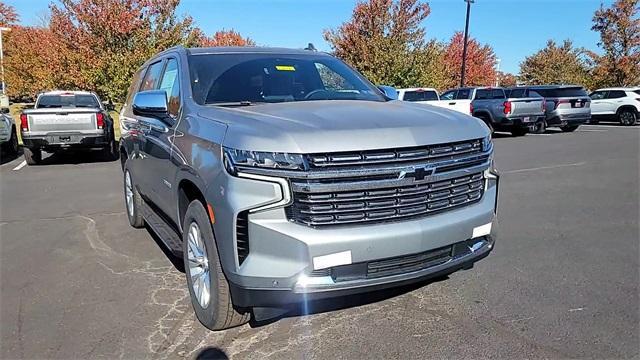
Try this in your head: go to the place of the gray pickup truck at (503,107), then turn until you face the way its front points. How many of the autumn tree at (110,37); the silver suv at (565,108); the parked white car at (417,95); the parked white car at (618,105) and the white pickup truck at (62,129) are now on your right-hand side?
2

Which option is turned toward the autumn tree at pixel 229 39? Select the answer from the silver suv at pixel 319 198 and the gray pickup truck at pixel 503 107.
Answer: the gray pickup truck

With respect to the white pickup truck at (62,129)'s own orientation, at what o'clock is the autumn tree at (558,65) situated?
The autumn tree is roughly at 2 o'clock from the white pickup truck.

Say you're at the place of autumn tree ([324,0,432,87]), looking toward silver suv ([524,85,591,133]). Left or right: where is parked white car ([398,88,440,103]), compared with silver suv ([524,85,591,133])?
right

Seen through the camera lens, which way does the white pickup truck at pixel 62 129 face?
facing away from the viewer

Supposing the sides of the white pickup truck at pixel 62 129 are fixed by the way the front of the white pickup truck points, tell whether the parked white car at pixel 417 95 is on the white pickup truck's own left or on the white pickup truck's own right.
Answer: on the white pickup truck's own right

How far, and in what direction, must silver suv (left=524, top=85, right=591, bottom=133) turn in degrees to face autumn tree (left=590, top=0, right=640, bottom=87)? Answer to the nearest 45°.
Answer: approximately 45° to its right

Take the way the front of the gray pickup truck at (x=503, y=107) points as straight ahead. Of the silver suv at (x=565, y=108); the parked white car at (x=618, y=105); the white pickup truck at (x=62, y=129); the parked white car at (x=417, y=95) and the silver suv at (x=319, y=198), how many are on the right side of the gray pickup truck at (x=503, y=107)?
2

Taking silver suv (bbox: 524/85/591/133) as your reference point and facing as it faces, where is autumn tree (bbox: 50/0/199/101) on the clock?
The autumn tree is roughly at 10 o'clock from the silver suv.

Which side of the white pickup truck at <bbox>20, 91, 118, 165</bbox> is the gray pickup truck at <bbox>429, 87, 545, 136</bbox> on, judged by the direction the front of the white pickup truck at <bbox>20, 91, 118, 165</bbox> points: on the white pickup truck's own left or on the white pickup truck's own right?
on the white pickup truck's own right

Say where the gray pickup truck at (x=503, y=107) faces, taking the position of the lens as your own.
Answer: facing away from the viewer and to the left of the viewer

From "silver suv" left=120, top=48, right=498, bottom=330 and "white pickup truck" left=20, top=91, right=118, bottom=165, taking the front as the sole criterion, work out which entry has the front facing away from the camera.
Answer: the white pickup truck

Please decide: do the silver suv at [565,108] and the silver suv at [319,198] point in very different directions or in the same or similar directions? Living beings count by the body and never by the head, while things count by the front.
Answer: very different directions

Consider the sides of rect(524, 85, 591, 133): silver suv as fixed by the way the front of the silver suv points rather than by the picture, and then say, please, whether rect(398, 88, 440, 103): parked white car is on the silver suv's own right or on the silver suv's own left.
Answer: on the silver suv's own left

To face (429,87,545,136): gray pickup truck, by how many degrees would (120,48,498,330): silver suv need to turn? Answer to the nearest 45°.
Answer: approximately 90° to its left

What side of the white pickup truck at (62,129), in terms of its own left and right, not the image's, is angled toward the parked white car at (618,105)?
right

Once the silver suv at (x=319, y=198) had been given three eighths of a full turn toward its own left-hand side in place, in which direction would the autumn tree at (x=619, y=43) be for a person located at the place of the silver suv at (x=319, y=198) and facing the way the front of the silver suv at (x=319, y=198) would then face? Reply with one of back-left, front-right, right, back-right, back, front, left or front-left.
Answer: front-right

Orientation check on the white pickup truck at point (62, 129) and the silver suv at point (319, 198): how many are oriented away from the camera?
1
